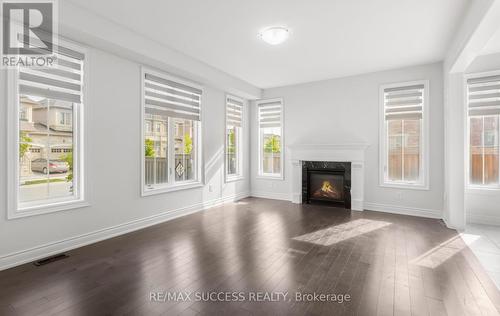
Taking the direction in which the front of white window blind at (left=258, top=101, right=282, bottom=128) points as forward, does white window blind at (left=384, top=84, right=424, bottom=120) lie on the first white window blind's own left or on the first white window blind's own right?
on the first white window blind's own left

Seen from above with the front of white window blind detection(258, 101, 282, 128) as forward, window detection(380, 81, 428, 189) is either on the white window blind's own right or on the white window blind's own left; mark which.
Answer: on the white window blind's own left

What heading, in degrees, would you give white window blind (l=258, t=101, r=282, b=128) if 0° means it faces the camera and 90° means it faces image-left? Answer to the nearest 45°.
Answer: approximately 45°

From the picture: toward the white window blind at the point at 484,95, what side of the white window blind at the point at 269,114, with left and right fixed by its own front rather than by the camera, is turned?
left

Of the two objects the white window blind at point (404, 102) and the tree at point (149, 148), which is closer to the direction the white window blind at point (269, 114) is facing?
the tree
